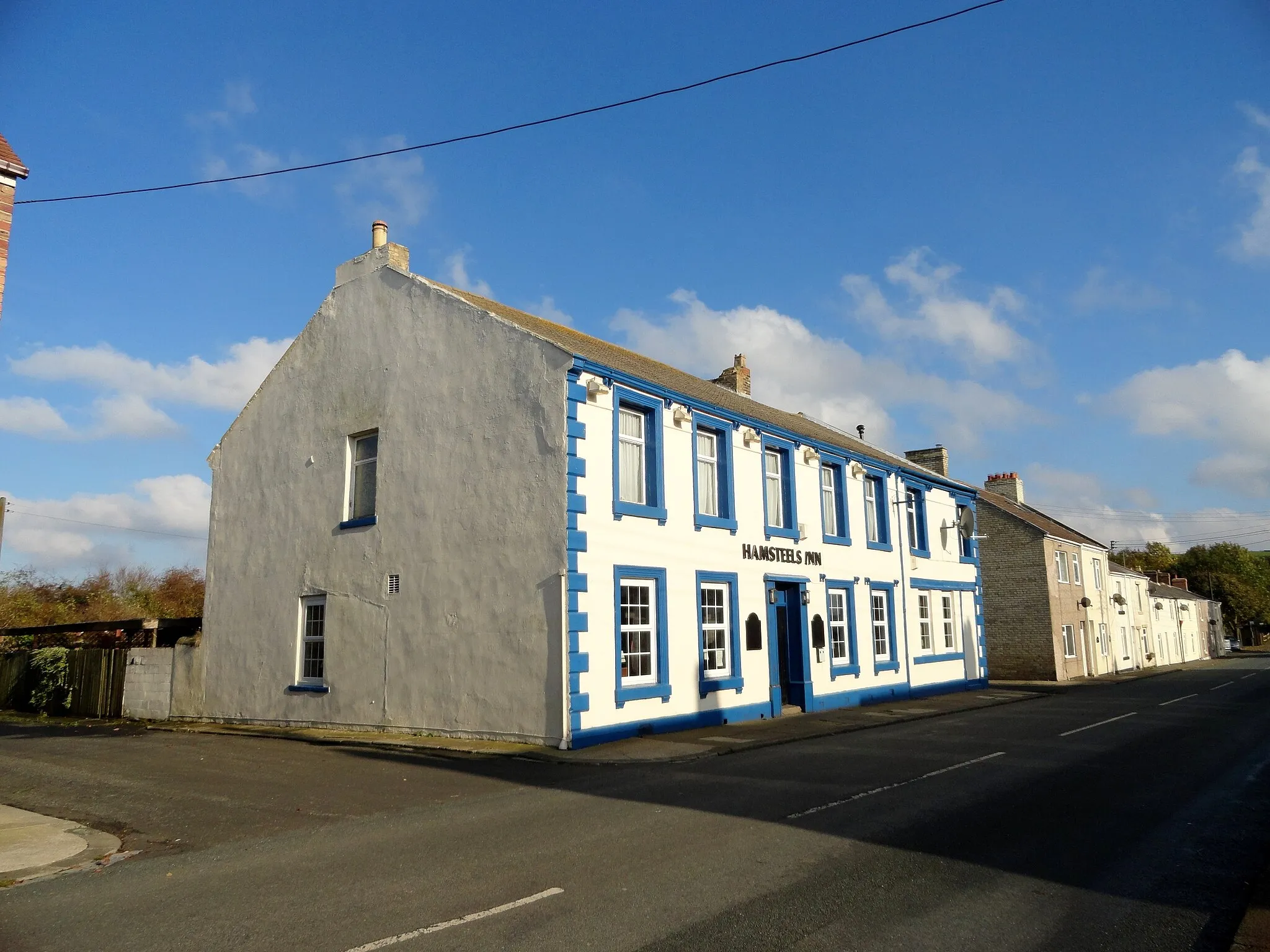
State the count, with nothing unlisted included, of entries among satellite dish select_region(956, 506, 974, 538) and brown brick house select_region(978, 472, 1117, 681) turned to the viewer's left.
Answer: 0

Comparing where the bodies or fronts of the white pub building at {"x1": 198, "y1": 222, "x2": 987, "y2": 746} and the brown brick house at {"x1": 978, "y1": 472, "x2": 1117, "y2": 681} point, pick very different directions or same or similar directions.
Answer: same or similar directions

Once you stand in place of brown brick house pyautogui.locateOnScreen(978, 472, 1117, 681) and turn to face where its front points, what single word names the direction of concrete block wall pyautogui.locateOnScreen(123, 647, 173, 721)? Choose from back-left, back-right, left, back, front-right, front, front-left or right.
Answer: right

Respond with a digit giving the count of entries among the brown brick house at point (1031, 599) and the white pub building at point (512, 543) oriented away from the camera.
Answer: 0

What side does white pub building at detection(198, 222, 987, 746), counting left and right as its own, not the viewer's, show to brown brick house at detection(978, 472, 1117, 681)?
left

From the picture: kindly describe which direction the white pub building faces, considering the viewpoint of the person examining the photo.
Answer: facing the viewer and to the right of the viewer
